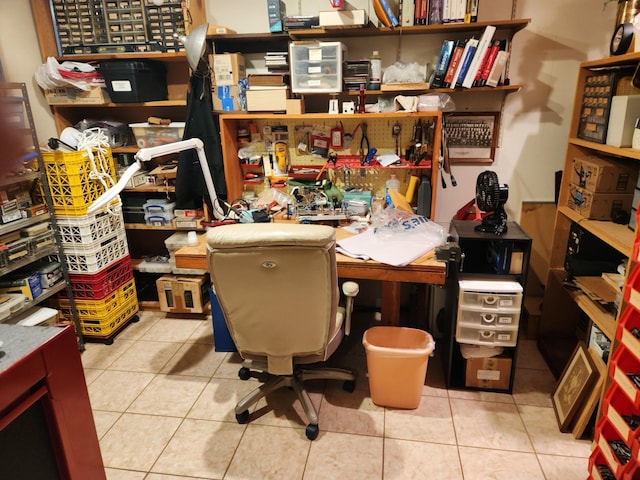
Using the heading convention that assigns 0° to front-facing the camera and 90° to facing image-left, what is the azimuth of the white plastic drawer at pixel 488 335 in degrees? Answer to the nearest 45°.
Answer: approximately 0°

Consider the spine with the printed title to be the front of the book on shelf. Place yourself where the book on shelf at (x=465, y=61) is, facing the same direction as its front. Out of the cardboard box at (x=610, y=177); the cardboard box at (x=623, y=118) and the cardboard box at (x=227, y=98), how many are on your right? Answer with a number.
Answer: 1

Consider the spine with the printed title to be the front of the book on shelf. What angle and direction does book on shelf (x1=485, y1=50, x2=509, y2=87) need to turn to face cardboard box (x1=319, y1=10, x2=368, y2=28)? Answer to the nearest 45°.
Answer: approximately 90° to its right

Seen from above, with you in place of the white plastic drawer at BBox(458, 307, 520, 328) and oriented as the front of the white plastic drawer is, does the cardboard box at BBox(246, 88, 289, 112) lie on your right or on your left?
on your right

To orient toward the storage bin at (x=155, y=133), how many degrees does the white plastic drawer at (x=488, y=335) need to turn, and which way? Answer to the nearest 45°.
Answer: approximately 90° to its right

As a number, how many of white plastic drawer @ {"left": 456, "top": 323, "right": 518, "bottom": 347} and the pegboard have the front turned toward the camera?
2

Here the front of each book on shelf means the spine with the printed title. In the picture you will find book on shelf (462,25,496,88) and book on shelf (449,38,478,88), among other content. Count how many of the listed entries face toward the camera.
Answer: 2

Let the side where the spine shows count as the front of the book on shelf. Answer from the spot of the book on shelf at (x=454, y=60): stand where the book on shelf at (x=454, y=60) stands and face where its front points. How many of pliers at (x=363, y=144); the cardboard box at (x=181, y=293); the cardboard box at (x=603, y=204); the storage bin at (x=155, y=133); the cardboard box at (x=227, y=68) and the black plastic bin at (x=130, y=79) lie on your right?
5

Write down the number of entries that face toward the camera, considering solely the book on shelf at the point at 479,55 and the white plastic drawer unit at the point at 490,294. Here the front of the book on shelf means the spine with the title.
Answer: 2
